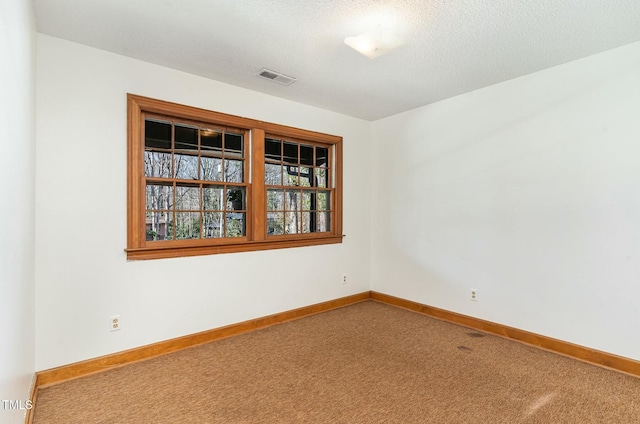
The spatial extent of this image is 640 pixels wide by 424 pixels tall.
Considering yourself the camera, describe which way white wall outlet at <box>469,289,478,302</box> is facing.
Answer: facing the viewer and to the left of the viewer

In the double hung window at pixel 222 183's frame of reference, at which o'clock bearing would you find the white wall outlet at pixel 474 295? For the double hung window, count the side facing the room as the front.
The white wall outlet is roughly at 11 o'clock from the double hung window.

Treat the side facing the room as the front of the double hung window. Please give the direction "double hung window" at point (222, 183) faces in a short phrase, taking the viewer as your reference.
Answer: facing the viewer and to the right of the viewer

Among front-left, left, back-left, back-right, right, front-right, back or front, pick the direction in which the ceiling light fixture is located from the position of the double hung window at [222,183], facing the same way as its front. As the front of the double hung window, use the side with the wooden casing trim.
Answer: front

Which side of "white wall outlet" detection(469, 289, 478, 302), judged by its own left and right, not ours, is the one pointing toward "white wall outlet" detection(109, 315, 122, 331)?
front

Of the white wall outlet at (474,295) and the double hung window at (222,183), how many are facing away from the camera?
0
